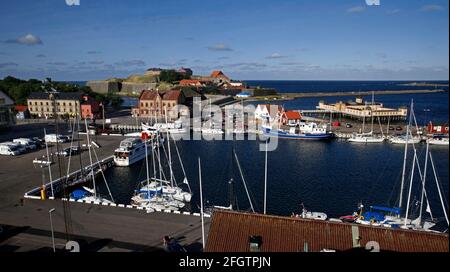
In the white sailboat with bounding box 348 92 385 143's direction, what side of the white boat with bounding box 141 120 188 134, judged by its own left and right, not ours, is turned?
back

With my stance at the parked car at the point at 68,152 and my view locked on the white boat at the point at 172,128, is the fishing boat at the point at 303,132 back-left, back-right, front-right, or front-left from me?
front-right

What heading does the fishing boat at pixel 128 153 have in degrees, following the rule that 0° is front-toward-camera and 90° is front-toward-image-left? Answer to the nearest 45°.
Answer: approximately 225°

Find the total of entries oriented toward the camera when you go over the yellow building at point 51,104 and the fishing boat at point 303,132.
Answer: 1

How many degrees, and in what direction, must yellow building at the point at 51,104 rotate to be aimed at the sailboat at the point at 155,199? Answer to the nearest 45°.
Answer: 0° — it already faces it

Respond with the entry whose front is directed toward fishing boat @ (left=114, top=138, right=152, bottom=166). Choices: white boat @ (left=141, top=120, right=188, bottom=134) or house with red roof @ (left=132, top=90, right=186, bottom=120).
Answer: the house with red roof

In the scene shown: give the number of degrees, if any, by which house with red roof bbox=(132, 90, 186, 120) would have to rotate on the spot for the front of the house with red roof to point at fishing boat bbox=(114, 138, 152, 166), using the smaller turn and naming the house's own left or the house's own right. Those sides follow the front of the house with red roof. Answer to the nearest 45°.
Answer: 0° — it already faces it

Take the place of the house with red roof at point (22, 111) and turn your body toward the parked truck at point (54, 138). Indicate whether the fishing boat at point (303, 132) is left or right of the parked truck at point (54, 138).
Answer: left

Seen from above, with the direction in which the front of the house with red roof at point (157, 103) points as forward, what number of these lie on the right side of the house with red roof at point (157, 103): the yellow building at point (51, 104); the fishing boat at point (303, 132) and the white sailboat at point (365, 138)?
1

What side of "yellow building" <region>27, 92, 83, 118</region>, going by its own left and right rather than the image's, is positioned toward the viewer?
front

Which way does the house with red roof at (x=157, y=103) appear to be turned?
toward the camera

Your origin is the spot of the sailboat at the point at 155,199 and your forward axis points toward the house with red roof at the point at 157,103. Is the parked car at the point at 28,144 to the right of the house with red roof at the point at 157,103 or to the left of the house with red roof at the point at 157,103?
left

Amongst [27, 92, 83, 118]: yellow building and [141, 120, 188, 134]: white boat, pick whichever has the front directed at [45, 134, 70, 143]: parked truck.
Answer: the yellow building
